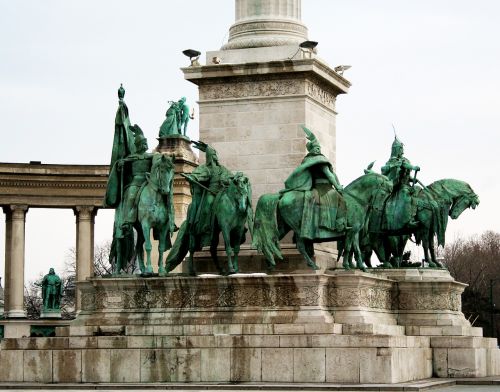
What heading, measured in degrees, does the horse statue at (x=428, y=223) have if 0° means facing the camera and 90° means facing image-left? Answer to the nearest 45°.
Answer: approximately 270°

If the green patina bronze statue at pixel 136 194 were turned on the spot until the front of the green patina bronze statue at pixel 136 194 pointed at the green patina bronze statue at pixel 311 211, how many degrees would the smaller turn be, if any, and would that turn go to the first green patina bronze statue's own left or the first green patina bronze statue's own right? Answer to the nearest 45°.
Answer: approximately 45° to the first green patina bronze statue's own left

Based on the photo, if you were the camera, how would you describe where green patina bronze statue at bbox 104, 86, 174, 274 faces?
facing the viewer and to the right of the viewer

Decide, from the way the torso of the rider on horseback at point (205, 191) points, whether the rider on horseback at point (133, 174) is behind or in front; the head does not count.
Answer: behind

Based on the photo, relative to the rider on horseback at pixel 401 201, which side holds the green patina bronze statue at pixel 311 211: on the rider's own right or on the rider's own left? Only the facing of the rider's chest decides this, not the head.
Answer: on the rider's own right

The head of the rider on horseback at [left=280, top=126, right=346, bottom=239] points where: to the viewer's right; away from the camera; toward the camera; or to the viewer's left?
to the viewer's right

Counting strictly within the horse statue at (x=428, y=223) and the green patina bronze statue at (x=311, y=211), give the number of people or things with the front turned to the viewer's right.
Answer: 2

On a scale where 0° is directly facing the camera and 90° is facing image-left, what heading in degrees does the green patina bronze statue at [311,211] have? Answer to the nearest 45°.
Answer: approximately 270°

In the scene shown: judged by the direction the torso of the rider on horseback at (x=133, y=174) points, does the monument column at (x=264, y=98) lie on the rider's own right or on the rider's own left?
on the rider's own left
